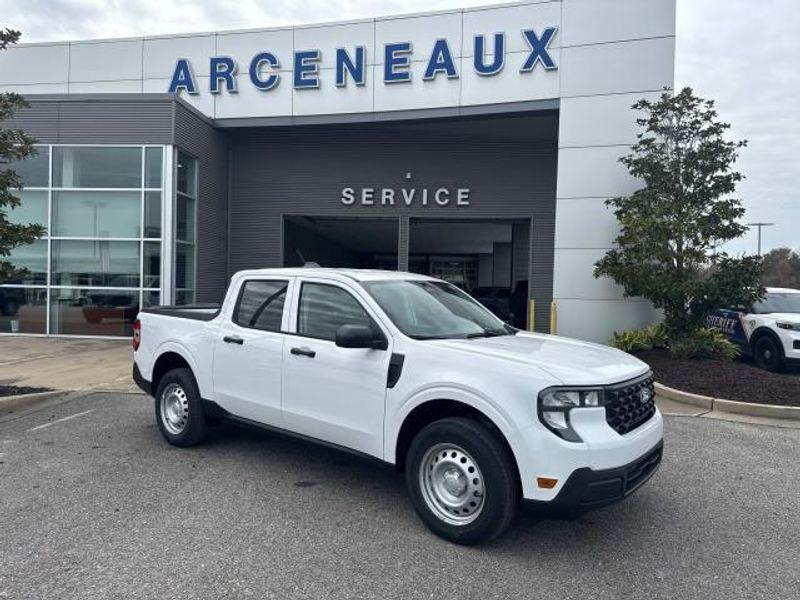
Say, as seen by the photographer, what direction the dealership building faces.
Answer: facing the viewer

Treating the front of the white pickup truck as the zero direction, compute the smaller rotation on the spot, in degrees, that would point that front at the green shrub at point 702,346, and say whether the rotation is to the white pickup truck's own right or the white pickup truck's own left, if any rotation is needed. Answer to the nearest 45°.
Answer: approximately 90° to the white pickup truck's own left

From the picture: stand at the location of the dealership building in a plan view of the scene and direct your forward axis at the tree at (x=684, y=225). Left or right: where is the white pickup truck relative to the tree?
right

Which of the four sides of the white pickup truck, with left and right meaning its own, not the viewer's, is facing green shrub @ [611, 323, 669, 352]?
left

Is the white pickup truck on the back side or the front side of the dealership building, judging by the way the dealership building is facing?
on the front side

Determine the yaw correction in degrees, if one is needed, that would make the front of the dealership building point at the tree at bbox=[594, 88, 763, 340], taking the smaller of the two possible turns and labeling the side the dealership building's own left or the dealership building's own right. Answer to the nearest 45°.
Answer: approximately 45° to the dealership building's own left

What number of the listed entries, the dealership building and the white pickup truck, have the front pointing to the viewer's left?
0

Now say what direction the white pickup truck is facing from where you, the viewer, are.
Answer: facing the viewer and to the right of the viewer
